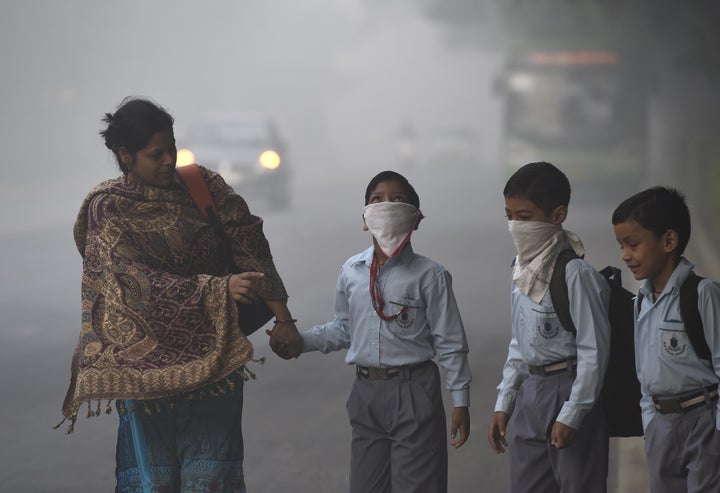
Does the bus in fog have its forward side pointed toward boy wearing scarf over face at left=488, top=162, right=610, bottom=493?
yes

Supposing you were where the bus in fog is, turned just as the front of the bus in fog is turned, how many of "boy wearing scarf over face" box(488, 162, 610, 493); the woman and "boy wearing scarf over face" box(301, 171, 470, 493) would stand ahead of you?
3

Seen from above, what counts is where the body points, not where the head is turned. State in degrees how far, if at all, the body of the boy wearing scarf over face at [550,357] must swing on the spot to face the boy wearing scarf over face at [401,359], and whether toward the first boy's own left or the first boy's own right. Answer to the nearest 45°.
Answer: approximately 45° to the first boy's own right

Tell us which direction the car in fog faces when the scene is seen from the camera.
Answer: facing the viewer

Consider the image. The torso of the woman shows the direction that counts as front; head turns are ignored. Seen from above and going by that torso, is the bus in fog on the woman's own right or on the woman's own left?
on the woman's own left

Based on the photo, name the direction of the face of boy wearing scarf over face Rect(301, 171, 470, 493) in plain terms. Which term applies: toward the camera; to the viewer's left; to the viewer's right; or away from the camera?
toward the camera

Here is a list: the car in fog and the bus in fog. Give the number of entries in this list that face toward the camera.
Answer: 2

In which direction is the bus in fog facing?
toward the camera

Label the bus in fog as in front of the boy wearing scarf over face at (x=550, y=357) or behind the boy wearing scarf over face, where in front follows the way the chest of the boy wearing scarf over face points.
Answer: behind

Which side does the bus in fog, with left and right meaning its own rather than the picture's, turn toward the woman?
front

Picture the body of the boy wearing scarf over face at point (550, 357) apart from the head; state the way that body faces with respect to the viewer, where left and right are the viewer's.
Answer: facing the viewer and to the left of the viewer

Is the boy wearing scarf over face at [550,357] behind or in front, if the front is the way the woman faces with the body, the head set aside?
in front

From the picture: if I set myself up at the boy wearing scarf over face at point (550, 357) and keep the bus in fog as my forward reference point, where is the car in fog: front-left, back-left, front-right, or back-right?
front-left

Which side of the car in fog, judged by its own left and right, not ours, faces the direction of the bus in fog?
left

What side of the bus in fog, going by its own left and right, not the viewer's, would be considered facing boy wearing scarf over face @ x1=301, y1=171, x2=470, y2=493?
front

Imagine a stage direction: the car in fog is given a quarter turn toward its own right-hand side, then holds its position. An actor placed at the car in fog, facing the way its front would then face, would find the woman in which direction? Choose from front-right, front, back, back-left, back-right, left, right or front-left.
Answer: left
